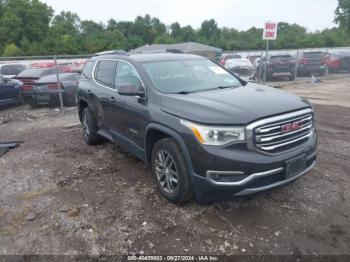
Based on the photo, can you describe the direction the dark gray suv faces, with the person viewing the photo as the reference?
facing the viewer and to the right of the viewer

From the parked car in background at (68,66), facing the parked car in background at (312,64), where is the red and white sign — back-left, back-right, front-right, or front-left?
front-right

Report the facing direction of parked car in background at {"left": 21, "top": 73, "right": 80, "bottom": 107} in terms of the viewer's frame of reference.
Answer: facing away from the viewer and to the right of the viewer

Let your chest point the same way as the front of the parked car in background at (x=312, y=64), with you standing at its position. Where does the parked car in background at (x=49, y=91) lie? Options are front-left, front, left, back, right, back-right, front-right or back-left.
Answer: back-left

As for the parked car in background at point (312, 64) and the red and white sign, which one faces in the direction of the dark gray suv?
the red and white sign

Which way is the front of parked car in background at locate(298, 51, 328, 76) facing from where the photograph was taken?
facing away from the viewer

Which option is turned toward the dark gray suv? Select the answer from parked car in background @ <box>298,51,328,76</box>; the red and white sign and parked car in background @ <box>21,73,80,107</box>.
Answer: the red and white sign

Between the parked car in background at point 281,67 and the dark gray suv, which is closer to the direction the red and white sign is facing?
the dark gray suv

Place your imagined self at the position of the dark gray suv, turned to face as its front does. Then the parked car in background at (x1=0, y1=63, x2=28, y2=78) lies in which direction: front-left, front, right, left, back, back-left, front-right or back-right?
back

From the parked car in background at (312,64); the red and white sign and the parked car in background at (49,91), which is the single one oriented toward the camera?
the red and white sign

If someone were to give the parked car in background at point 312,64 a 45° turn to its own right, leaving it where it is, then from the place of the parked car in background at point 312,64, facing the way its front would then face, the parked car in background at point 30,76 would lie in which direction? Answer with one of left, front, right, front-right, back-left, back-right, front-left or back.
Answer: back

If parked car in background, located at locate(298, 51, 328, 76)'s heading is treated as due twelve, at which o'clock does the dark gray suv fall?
The dark gray suv is roughly at 6 o'clock from the parked car in background.

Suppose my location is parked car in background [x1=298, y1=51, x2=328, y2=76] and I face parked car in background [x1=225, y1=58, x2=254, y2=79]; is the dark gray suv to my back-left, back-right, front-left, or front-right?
front-left

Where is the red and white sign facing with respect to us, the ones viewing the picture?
facing the viewer

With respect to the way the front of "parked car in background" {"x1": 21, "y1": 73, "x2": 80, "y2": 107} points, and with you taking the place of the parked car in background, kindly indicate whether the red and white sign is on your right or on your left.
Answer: on your right

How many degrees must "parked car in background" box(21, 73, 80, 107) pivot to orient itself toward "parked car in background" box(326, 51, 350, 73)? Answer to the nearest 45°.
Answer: approximately 45° to its right

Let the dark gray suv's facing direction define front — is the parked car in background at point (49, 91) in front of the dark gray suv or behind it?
behind

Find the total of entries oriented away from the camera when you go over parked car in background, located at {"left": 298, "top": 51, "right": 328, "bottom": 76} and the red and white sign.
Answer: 1
